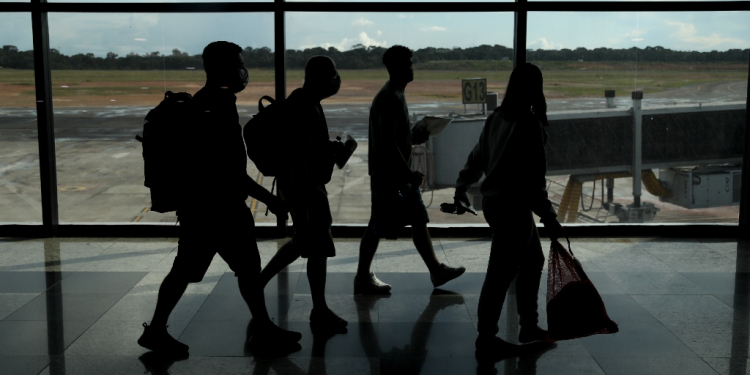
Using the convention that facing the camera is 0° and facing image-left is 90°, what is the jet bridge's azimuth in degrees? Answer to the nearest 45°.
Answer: approximately 90°

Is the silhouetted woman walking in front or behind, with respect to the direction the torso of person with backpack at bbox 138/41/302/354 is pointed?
in front

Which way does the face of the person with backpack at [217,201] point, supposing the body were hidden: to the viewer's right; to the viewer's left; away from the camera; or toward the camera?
to the viewer's right

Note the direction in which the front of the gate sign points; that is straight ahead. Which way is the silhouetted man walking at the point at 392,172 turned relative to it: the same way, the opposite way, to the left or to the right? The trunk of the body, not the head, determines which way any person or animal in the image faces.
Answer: to the left

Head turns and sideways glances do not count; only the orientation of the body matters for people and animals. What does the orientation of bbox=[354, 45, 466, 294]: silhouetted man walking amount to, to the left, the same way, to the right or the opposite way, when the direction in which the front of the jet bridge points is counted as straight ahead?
the opposite way

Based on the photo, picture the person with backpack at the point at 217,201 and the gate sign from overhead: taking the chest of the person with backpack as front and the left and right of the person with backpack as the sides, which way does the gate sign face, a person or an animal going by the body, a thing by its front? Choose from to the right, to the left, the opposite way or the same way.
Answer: to the right

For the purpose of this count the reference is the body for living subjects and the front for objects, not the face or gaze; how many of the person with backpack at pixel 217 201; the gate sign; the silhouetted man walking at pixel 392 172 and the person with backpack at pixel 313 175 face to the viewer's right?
3

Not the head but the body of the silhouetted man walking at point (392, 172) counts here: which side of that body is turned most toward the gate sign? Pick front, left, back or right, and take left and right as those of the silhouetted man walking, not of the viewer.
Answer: left

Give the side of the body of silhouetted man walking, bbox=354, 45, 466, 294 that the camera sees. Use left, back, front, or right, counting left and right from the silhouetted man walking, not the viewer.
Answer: right

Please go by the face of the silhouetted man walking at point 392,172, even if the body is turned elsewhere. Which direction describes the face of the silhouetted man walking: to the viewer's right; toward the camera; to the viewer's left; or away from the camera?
to the viewer's right

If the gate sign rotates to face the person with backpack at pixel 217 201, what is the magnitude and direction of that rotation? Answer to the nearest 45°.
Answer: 0° — it already faces them
